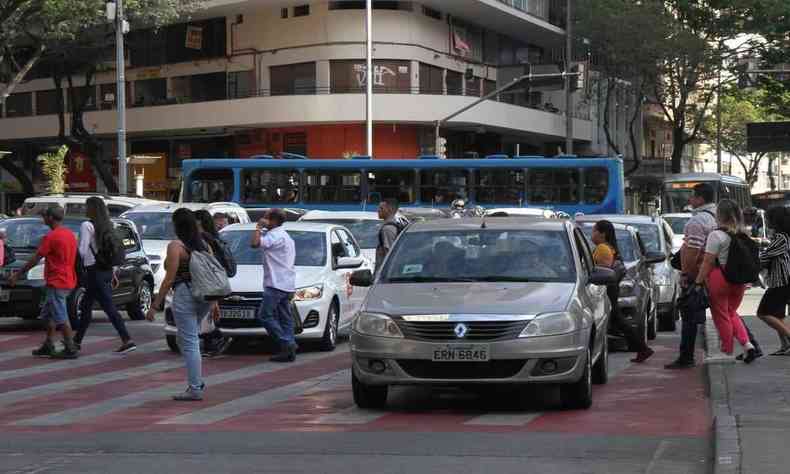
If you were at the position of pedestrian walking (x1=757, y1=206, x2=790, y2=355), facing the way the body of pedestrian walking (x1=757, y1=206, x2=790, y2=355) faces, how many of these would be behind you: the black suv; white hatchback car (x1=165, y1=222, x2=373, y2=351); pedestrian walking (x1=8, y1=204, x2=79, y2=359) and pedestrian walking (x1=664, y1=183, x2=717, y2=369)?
0

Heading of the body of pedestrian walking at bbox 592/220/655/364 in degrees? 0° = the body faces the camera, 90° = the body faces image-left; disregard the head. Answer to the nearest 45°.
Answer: approximately 90°

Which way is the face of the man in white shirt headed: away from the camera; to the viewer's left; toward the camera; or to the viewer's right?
to the viewer's left

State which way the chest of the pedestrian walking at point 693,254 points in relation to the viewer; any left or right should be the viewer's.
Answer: facing to the left of the viewer

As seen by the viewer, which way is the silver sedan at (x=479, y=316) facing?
toward the camera

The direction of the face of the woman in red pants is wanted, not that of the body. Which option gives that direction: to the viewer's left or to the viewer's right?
to the viewer's left

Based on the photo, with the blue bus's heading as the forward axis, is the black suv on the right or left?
on its left

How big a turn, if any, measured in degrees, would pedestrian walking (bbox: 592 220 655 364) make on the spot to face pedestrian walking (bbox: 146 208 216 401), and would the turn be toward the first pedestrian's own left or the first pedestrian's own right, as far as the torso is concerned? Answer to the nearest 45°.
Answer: approximately 45° to the first pedestrian's own left

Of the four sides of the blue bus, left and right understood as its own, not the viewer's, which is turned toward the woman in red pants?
left

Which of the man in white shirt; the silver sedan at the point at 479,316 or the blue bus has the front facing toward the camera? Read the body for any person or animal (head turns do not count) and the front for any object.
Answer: the silver sedan

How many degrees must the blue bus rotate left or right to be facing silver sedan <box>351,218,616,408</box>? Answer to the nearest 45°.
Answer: approximately 90° to its left

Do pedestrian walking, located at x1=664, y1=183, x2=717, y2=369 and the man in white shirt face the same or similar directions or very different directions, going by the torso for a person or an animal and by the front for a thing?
same or similar directions

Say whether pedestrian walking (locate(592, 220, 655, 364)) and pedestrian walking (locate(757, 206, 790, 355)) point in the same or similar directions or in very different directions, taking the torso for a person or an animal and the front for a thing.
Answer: same or similar directions

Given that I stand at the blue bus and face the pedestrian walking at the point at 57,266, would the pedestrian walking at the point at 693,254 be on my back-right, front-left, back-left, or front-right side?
front-left

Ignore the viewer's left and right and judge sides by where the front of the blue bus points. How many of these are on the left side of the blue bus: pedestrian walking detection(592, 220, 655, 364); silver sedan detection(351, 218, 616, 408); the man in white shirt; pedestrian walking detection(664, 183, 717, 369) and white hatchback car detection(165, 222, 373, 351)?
5

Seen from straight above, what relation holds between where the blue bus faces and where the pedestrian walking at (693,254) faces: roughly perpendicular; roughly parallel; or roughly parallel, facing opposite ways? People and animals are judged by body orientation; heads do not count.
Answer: roughly parallel
